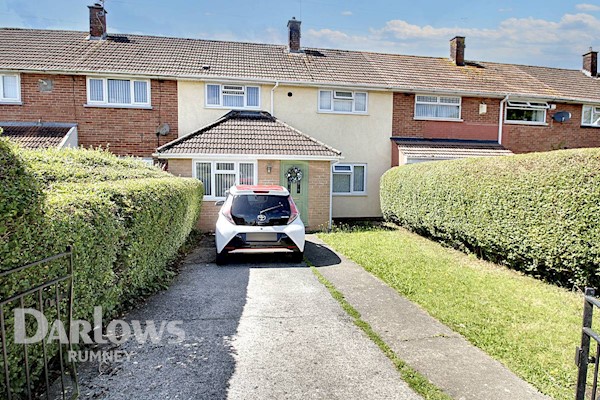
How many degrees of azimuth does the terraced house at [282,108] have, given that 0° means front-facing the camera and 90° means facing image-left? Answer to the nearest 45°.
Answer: approximately 0°

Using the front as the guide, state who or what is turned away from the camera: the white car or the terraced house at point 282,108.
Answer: the white car

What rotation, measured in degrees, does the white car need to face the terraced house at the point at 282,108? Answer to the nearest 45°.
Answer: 0° — it already faces it

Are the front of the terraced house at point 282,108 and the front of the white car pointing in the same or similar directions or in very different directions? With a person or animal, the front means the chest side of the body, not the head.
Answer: very different directions

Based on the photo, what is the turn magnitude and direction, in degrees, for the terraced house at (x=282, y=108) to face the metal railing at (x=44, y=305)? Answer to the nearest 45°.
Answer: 0° — it already faces it

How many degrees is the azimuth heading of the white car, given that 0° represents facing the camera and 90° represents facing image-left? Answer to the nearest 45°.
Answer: approximately 180°

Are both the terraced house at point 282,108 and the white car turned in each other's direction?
yes

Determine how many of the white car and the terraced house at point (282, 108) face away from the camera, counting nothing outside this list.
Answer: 1

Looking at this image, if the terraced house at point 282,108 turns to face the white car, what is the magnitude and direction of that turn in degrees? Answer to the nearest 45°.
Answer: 0° — it already faces it

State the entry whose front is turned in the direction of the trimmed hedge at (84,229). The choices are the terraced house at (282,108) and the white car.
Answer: the terraced house
